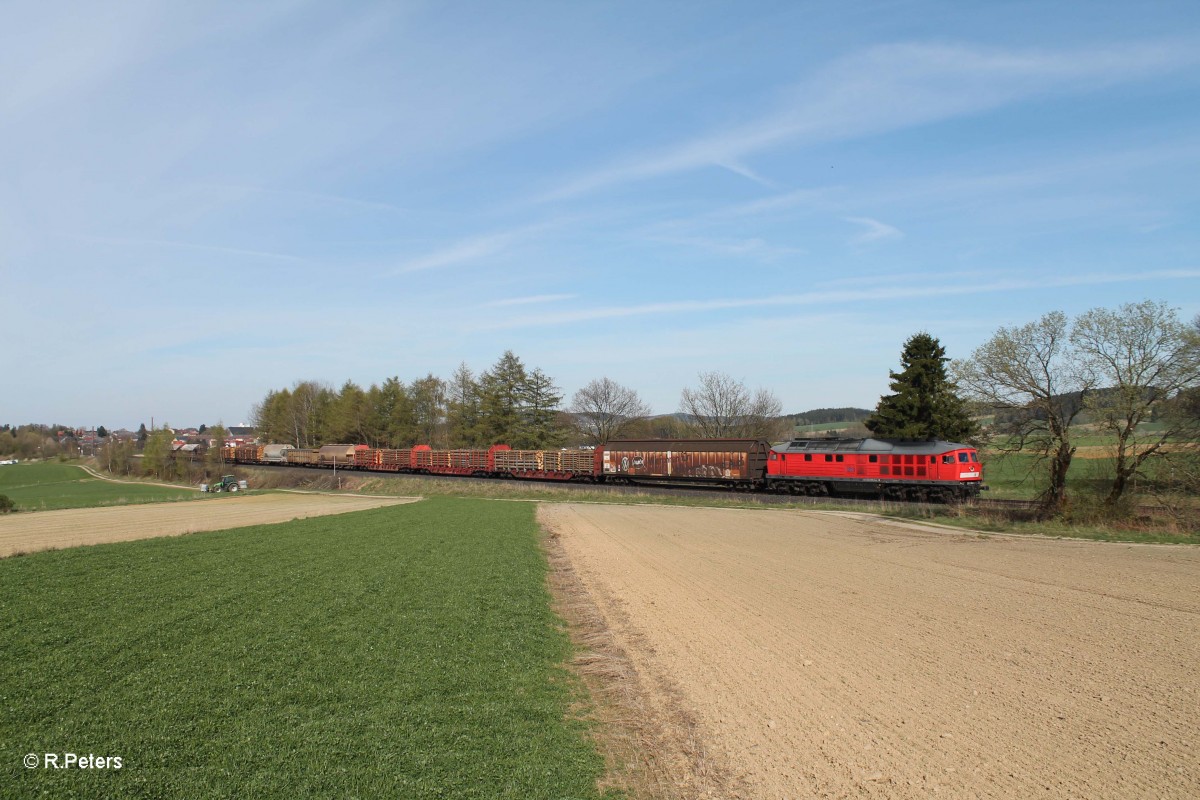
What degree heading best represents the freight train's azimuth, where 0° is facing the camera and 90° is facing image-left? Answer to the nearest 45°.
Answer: approximately 315°
